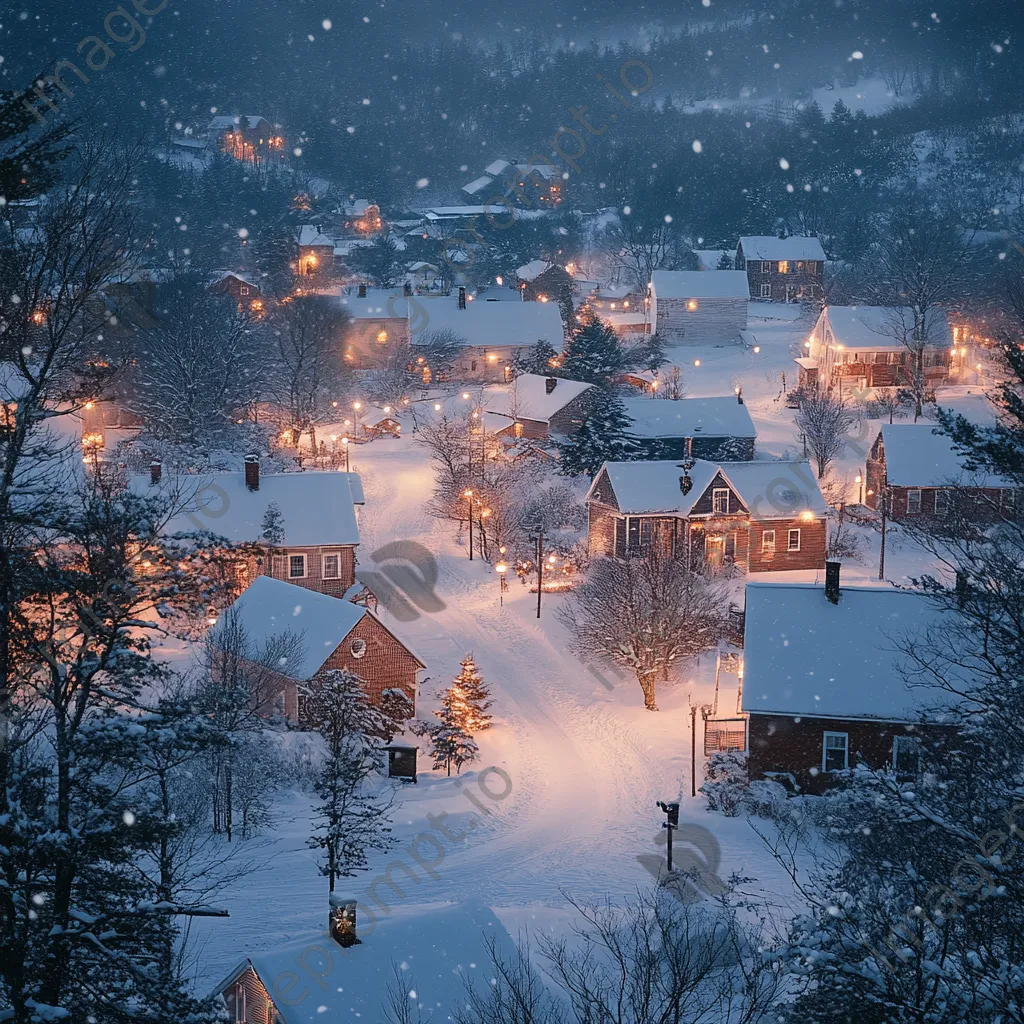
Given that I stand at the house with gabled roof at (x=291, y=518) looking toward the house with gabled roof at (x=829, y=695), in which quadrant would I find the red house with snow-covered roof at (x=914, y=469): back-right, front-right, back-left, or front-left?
front-left

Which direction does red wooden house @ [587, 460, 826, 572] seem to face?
toward the camera

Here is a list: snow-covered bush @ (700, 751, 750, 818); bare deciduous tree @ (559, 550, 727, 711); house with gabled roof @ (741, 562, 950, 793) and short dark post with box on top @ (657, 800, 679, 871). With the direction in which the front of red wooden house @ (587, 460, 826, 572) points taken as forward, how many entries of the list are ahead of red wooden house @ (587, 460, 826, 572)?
4

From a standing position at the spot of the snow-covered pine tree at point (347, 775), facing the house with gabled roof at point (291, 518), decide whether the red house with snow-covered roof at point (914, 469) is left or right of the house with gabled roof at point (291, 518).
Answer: right

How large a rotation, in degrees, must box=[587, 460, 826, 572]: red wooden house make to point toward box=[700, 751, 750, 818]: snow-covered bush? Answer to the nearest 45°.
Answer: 0° — it already faces it

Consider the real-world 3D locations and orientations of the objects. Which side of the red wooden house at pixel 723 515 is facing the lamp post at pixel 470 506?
right

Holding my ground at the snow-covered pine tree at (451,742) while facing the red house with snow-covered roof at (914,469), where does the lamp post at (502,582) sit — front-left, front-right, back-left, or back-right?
front-left

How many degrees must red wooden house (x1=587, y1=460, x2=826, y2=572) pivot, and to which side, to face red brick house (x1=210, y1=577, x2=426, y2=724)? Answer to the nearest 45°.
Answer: approximately 45° to its right

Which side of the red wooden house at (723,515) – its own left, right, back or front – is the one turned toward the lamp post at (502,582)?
right

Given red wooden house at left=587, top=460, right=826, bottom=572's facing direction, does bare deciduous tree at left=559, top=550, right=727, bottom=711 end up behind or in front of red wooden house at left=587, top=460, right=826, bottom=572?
in front

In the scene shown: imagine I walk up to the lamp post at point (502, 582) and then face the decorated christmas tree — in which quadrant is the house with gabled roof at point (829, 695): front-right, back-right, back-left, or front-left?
front-left

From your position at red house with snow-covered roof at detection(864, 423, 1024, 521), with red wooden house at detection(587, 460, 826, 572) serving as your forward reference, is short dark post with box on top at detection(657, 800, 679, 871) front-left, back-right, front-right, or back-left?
front-left

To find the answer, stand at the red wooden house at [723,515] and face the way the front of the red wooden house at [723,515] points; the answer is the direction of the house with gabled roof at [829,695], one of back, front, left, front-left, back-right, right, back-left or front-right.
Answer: front

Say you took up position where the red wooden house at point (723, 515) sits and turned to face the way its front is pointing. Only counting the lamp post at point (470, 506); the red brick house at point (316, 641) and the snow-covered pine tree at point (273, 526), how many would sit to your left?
0

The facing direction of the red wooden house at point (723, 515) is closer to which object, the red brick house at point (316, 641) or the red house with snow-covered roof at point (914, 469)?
the red brick house

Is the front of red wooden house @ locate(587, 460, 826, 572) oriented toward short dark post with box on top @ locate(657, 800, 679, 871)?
yes

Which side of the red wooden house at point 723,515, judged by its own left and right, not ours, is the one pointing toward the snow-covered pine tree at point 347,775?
front
